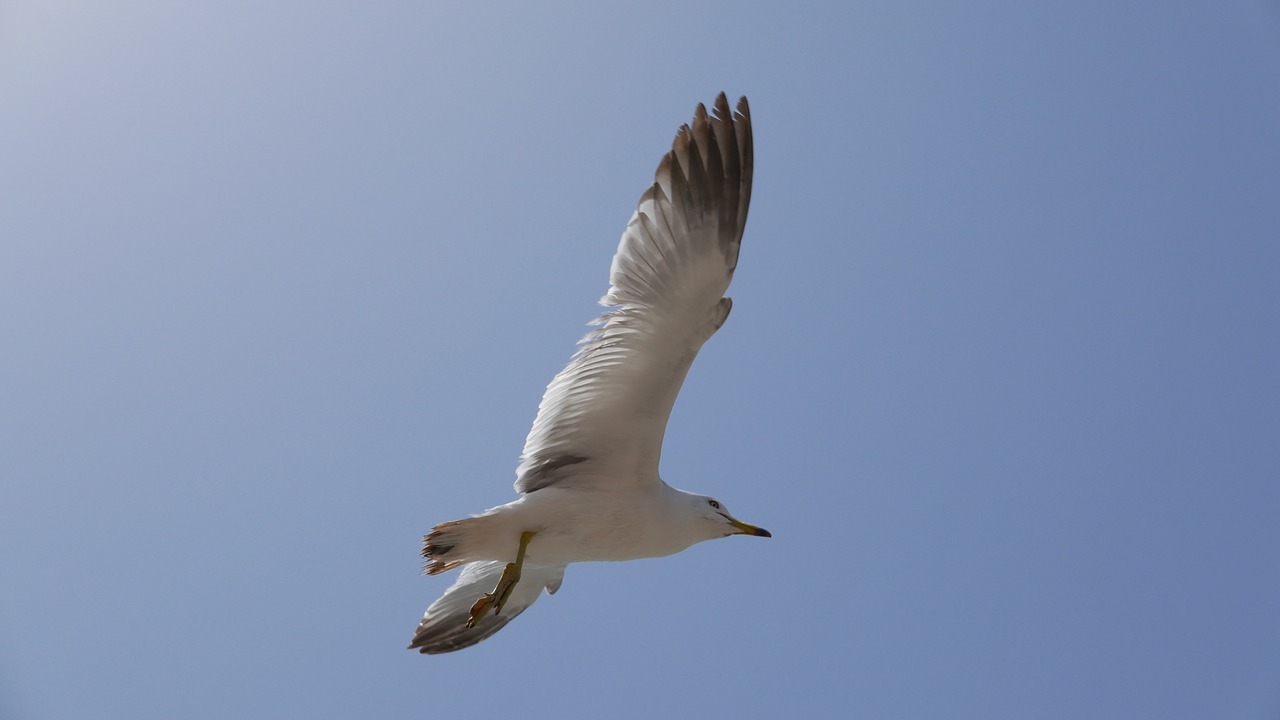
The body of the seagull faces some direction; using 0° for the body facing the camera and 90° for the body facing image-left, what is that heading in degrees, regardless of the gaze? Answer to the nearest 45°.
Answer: approximately 270°
